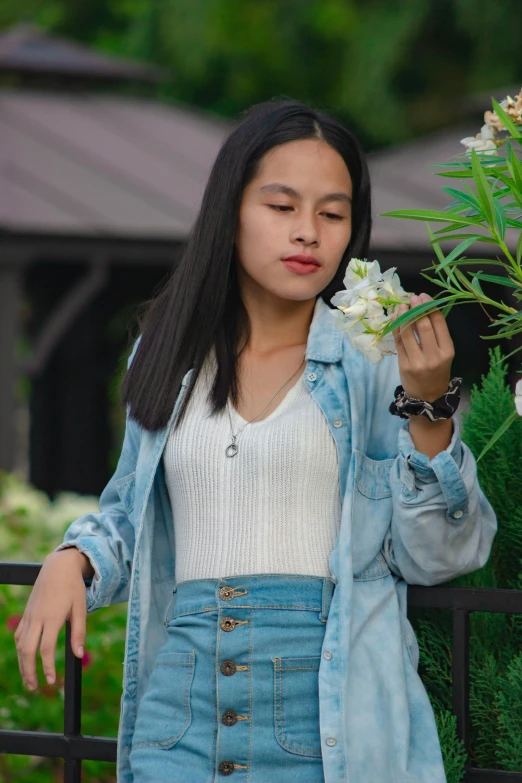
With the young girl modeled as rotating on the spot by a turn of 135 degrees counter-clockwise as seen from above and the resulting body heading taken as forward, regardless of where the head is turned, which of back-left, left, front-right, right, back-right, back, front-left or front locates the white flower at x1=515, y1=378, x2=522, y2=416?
right

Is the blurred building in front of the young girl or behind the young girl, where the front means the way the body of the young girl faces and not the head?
behind

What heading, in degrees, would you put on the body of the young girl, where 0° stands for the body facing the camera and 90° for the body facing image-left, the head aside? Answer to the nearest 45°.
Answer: approximately 0°

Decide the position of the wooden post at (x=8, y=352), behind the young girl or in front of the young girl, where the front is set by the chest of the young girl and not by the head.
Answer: behind
